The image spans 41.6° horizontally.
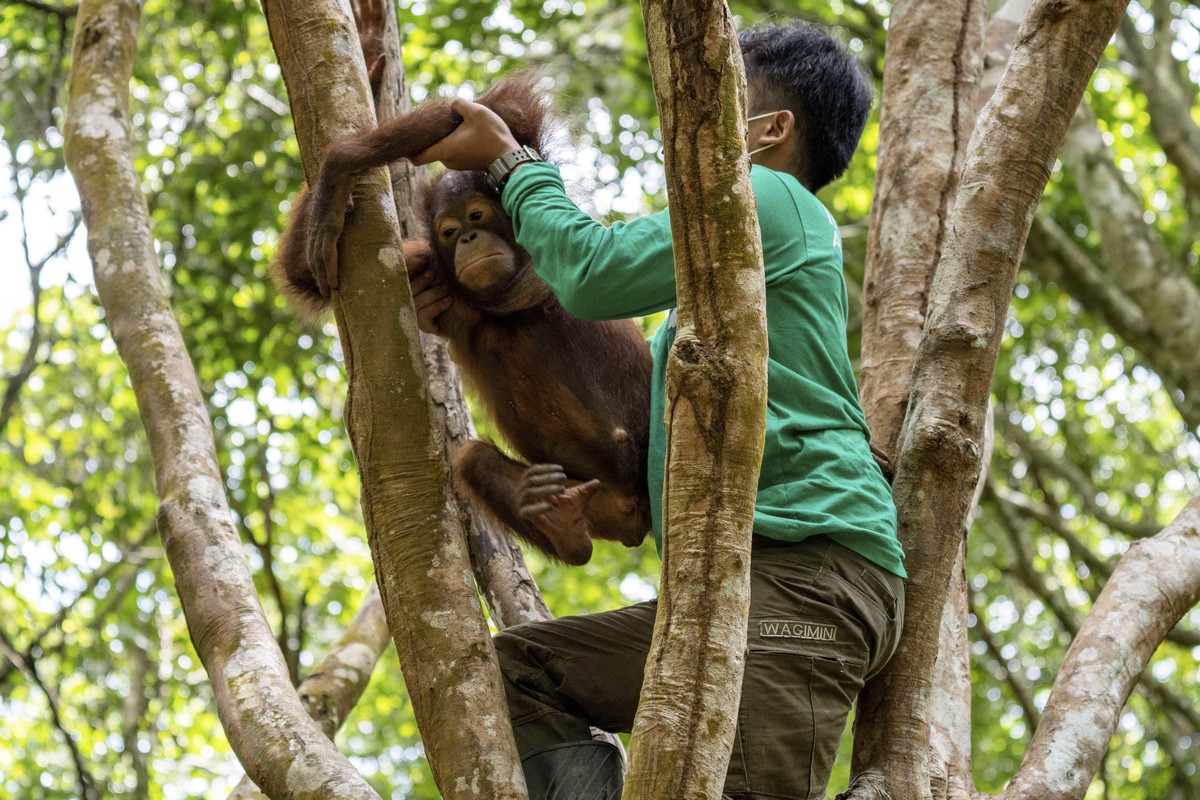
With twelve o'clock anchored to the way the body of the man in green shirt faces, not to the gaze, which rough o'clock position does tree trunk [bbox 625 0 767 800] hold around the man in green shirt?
The tree trunk is roughly at 9 o'clock from the man in green shirt.

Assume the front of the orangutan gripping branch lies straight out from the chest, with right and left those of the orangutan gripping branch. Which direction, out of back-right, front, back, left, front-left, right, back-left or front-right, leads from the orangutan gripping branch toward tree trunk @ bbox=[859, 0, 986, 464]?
left

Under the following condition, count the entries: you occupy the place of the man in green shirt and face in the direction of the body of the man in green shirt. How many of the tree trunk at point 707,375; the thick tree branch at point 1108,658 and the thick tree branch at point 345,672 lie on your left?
1

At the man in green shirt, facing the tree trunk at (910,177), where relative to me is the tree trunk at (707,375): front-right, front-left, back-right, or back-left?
back-right

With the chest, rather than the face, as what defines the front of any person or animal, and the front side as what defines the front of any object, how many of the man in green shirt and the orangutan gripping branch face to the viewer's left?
1

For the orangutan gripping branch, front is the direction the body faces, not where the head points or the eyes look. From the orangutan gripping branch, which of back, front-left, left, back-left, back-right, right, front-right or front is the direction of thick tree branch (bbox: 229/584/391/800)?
back-right

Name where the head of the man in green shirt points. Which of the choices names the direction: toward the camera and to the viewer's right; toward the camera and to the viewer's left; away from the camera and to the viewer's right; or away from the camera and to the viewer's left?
away from the camera and to the viewer's left

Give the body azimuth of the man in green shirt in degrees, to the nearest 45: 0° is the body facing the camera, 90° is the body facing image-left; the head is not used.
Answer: approximately 90°

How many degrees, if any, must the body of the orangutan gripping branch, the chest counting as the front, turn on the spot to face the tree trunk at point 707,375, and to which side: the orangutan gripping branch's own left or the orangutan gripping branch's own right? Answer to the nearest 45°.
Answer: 0° — it already faces it
